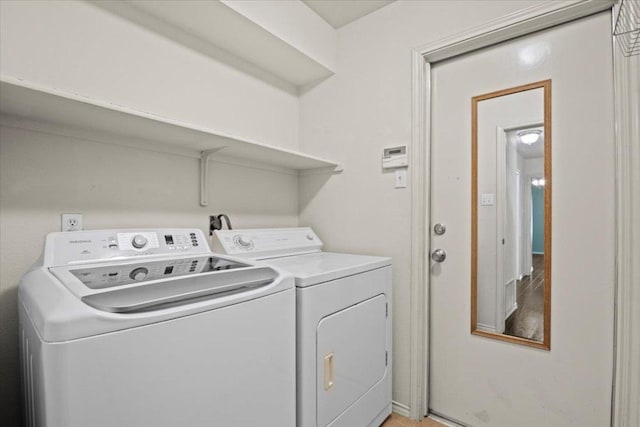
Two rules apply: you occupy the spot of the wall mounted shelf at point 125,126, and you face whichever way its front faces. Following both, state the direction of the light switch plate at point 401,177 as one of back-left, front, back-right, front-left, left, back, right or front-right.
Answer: front-left

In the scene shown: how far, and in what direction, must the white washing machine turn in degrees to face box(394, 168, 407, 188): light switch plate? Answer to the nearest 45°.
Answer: approximately 45° to its left

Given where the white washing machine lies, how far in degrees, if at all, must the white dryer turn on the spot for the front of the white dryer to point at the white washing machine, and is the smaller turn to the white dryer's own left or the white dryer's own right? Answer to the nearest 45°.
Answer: approximately 90° to the white dryer's own right

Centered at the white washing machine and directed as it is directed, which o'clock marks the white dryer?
The white dryer is roughly at 10 o'clock from the white washing machine.

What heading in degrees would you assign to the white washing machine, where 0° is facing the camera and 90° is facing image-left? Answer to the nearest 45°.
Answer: approximately 315°

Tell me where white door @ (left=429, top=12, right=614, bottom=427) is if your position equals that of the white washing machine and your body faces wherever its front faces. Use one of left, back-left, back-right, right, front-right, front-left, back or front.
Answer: front-left

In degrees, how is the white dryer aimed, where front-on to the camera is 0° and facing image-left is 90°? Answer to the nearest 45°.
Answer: approximately 315°

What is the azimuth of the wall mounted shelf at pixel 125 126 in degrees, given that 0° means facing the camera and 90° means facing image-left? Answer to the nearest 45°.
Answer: approximately 315°
